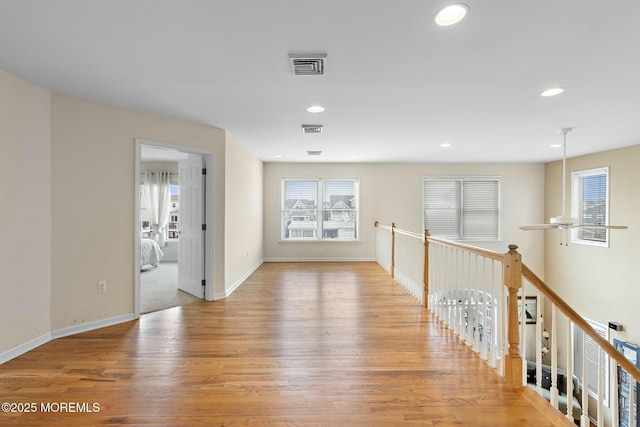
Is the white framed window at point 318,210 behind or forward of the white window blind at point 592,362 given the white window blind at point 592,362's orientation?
forward

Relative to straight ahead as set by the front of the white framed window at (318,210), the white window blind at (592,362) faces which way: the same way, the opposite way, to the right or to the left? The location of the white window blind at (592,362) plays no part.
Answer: to the right

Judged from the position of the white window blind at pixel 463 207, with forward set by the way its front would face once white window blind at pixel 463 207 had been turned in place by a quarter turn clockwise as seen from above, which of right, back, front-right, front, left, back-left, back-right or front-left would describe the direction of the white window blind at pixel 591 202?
back

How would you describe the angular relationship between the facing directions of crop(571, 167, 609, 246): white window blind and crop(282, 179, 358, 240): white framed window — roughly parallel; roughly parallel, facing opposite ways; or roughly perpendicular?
roughly perpendicular

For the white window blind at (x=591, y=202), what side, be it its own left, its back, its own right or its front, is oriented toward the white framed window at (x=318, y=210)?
front

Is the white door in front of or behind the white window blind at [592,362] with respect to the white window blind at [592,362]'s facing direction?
in front

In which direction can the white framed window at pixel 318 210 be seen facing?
toward the camera

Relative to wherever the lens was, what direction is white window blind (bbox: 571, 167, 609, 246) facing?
facing the viewer and to the left of the viewer

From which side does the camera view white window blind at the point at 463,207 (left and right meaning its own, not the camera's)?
front

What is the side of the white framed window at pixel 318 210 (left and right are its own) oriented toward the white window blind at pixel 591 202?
left

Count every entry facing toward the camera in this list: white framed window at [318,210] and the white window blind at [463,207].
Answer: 2
